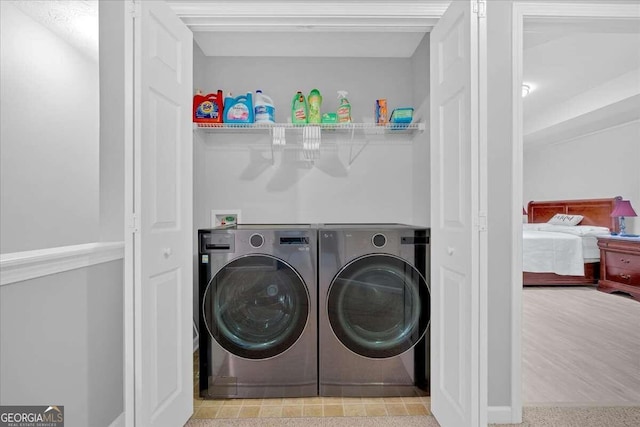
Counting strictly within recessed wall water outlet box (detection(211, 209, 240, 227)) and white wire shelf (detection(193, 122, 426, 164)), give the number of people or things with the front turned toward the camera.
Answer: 2

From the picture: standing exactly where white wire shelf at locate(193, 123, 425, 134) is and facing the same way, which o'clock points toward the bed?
The bed is roughly at 8 o'clock from the white wire shelf.

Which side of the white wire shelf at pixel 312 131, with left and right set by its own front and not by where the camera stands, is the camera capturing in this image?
front

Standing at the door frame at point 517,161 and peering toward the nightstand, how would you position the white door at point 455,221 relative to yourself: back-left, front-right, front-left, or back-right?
back-left

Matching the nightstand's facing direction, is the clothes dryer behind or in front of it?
in front

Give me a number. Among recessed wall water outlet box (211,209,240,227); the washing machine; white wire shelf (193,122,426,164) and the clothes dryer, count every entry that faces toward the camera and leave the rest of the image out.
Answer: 4
